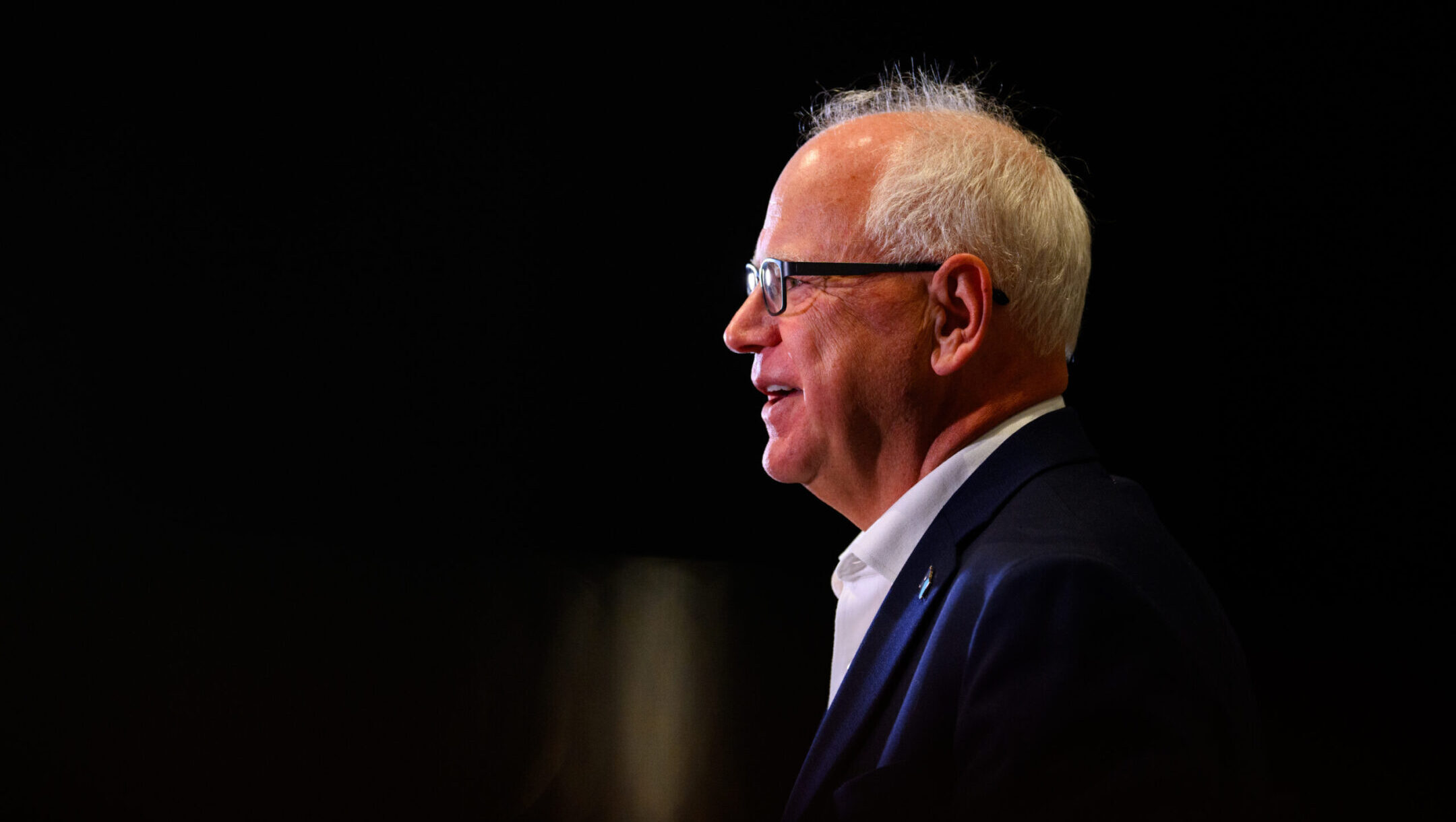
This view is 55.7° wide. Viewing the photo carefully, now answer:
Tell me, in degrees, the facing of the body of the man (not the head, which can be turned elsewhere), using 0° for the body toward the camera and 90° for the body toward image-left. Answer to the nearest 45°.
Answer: approximately 90°

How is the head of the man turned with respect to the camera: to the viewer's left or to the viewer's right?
to the viewer's left
